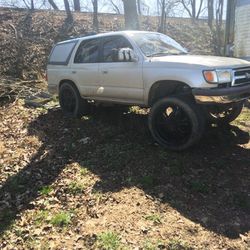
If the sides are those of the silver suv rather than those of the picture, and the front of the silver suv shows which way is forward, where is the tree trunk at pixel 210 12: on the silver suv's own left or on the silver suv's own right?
on the silver suv's own left

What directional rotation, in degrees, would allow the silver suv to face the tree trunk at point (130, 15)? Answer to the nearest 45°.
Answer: approximately 135° to its left

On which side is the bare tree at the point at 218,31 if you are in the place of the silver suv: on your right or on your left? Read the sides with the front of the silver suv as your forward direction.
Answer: on your left

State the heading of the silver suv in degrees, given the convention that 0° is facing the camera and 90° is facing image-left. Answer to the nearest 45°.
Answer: approximately 315°
